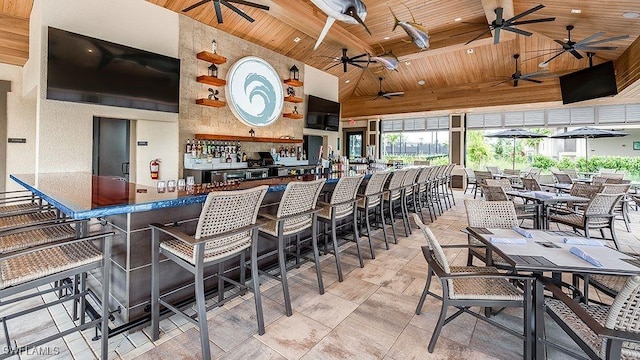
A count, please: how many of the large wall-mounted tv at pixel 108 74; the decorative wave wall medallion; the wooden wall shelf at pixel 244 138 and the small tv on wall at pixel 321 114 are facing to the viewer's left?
0

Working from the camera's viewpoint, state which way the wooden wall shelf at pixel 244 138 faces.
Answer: facing the viewer and to the right of the viewer

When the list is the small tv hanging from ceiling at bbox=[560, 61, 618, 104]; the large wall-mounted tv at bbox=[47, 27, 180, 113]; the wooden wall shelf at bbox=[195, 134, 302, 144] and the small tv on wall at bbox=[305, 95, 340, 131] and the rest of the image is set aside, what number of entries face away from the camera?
0

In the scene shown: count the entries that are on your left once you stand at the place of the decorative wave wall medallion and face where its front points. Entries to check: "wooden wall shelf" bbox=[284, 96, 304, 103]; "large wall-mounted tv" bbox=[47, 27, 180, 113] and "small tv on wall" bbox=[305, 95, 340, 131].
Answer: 2

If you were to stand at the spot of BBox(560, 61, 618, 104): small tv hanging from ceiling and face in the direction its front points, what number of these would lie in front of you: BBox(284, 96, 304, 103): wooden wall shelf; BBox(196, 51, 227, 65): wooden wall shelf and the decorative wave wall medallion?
3

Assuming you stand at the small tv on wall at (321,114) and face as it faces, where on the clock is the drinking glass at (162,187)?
The drinking glass is roughly at 2 o'clock from the small tv on wall.

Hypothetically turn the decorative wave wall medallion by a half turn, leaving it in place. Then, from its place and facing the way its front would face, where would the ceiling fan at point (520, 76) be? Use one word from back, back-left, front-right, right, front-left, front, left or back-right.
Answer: back-right

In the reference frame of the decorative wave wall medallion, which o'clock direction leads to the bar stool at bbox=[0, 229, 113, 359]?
The bar stool is roughly at 2 o'clock from the decorative wave wall medallion.

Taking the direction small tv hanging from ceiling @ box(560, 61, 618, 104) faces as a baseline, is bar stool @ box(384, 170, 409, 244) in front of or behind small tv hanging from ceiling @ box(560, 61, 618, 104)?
in front

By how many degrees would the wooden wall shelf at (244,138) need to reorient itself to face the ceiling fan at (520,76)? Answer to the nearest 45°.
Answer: approximately 45° to its left

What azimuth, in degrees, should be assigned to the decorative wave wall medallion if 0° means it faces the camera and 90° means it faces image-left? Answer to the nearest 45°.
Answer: approximately 315°

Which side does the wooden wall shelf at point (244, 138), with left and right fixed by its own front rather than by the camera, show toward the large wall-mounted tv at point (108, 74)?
right

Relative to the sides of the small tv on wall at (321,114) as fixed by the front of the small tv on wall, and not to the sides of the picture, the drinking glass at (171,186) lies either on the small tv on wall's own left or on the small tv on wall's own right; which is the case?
on the small tv on wall's own right

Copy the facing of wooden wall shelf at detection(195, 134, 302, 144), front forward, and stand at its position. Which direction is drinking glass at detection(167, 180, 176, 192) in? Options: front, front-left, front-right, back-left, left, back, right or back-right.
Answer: front-right
